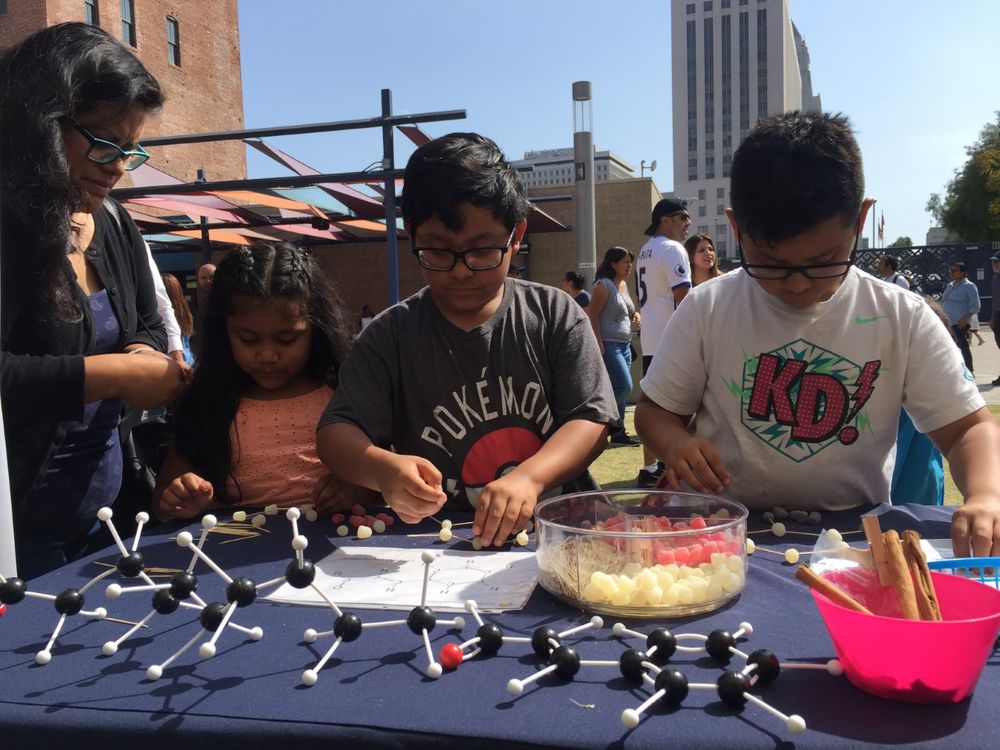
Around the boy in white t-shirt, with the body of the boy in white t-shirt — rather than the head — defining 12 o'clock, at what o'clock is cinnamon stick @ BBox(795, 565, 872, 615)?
The cinnamon stick is roughly at 12 o'clock from the boy in white t-shirt.

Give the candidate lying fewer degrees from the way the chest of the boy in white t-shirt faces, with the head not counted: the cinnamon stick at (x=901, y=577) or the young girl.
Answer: the cinnamon stick

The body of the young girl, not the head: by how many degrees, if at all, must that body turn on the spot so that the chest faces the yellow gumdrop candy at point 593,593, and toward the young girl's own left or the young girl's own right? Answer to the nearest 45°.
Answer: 0° — they already face it

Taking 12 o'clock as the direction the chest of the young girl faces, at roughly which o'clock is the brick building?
The brick building is roughly at 6 o'clock from the young girl.

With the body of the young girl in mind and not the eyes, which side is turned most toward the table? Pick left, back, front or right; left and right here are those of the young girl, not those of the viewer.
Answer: front

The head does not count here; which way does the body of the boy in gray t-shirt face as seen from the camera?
toward the camera

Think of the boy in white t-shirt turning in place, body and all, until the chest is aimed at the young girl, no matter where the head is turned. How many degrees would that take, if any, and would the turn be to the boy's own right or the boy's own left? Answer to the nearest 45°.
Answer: approximately 90° to the boy's own right

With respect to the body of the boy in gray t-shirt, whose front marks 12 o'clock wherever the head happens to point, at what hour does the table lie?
The table is roughly at 12 o'clock from the boy in gray t-shirt.

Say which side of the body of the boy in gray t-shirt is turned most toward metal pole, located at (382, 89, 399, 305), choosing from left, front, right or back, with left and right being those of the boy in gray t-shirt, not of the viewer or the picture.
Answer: back

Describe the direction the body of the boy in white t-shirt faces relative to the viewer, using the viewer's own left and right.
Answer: facing the viewer

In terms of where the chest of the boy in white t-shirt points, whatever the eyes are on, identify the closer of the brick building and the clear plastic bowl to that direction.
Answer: the clear plastic bowl
